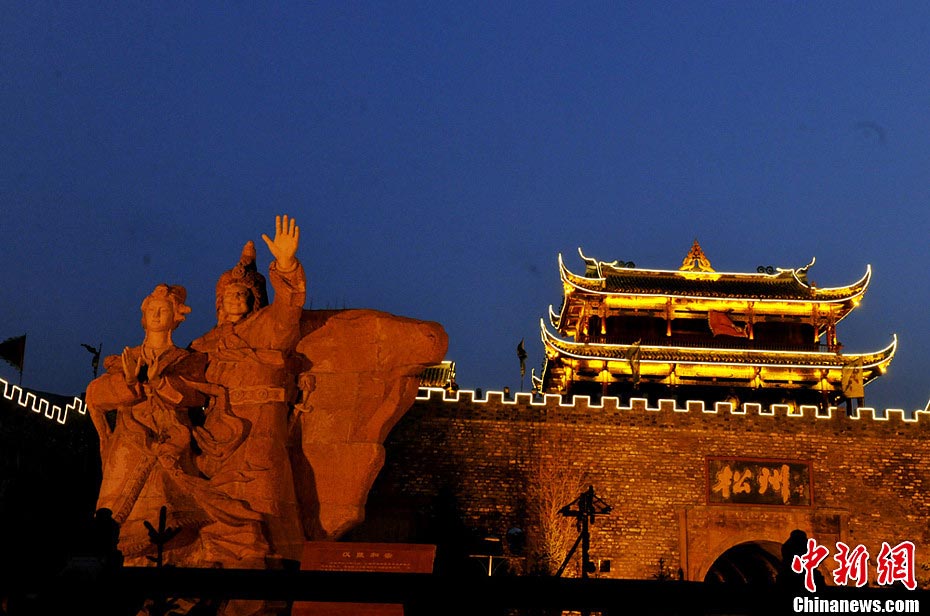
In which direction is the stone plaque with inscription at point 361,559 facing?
toward the camera

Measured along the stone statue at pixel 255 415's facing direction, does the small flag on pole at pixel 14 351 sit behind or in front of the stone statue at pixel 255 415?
behind

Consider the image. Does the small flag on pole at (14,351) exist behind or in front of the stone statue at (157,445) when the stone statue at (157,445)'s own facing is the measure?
behind

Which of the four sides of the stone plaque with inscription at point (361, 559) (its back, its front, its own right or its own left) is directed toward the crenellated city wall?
back

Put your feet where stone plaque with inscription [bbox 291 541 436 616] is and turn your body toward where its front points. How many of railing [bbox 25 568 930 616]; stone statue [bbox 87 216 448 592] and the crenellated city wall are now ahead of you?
1

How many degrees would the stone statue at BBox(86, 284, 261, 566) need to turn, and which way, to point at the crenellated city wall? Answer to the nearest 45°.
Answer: approximately 135° to its left

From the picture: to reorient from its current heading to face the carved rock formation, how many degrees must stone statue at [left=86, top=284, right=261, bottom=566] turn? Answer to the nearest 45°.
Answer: approximately 90° to its left

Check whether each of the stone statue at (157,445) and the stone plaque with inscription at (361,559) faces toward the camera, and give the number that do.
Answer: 2

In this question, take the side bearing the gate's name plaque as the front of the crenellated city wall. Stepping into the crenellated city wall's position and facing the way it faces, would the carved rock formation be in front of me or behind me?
in front

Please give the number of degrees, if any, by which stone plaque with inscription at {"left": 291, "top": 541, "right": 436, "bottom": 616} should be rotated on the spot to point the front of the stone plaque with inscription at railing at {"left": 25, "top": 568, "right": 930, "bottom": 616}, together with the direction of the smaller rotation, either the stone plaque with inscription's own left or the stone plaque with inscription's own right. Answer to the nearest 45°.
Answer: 0° — it already faces it

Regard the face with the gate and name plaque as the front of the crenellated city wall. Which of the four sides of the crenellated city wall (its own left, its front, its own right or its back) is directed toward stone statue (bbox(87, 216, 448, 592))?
front

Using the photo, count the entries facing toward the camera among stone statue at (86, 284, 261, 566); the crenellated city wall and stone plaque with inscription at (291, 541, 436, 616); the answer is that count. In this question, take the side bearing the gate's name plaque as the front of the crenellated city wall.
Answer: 3

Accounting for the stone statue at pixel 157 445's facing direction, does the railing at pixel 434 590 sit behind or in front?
in front

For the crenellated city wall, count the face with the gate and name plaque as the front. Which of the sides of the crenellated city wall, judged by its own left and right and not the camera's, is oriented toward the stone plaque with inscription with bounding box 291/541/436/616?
front

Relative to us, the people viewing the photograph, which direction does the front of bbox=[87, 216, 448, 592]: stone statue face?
facing the viewer
